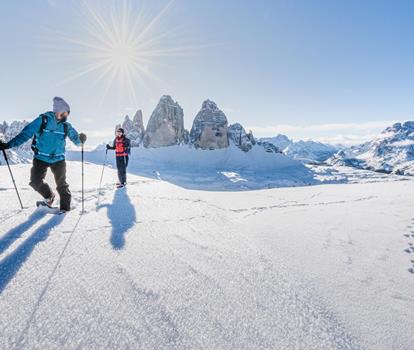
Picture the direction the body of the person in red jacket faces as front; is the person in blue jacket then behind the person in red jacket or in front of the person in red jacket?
in front

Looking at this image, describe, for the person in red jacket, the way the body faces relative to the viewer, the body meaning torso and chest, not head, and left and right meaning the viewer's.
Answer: facing the viewer and to the left of the viewer

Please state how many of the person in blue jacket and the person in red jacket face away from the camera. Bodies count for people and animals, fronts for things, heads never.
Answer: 0

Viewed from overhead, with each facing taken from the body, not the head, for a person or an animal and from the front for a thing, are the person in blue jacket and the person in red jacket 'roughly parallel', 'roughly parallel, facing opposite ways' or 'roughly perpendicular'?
roughly perpendicular
